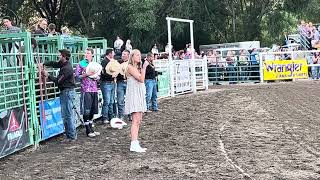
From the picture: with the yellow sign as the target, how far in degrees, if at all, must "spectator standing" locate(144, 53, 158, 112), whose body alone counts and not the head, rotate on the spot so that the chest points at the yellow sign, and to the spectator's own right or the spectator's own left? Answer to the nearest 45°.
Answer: approximately 90° to the spectator's own left

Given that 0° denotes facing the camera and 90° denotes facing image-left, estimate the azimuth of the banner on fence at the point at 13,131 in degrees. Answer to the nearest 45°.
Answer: approximately 315°

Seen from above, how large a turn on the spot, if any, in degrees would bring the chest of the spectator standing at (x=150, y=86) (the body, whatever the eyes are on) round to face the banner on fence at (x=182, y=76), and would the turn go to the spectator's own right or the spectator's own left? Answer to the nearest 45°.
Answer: approximately 135° to the spectator's own left

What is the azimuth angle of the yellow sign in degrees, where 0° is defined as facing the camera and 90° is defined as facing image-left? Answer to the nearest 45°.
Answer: approximately 0°

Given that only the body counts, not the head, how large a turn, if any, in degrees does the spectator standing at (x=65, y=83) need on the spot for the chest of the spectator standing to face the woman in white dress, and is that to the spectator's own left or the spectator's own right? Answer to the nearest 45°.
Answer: approximately 135° to the spectator's own left
